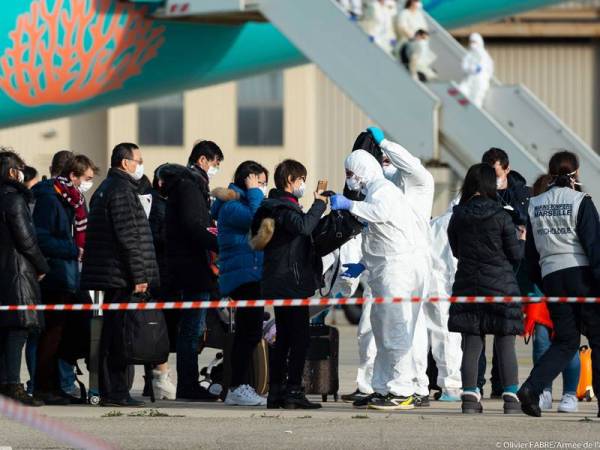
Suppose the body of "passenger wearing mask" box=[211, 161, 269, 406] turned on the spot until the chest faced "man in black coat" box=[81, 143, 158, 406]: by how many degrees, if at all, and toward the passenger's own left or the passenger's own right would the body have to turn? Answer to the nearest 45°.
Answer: approximately 180°

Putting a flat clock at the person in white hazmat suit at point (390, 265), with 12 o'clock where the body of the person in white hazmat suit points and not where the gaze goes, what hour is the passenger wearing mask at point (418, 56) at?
The passenger wearing mask is roughly at 3 o'clock from the person in white hazmat suit.

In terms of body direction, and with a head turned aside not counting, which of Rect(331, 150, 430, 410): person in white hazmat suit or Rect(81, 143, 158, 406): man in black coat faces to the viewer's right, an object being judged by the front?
the man in black coat

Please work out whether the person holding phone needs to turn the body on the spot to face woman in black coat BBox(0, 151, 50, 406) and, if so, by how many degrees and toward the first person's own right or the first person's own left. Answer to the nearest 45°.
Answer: approximately 180°

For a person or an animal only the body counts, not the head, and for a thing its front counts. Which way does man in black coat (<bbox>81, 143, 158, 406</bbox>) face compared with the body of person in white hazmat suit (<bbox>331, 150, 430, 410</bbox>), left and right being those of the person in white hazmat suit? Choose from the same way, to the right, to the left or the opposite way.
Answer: the opposite way

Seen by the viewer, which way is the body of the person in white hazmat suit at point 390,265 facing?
to the viewer's left

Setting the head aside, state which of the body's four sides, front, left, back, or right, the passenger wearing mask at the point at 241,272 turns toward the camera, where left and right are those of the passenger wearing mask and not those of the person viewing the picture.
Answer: right

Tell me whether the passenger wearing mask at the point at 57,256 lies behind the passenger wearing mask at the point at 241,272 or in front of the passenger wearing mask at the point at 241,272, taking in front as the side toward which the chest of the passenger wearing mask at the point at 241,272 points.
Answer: behind

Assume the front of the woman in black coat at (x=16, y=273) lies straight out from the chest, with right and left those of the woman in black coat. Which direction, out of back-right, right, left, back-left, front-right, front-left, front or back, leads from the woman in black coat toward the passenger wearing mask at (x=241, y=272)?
front

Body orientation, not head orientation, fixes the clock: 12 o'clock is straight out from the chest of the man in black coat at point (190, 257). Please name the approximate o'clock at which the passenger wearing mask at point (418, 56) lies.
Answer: The passenger wearing mask is roughly at 10 o'clock from the man in black coat.

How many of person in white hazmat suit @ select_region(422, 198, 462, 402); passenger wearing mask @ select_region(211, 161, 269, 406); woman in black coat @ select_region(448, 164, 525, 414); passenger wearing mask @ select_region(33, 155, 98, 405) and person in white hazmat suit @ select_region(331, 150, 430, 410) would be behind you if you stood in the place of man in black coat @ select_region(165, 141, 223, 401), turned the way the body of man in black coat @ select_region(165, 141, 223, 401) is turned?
1

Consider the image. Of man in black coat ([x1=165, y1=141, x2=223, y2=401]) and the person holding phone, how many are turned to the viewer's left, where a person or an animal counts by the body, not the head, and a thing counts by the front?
0

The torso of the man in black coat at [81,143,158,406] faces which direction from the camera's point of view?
to the viewer's right

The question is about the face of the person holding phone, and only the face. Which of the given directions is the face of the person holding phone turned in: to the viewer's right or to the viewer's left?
to the viewer's right

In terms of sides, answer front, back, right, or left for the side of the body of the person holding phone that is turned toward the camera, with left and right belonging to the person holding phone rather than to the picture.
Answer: right
